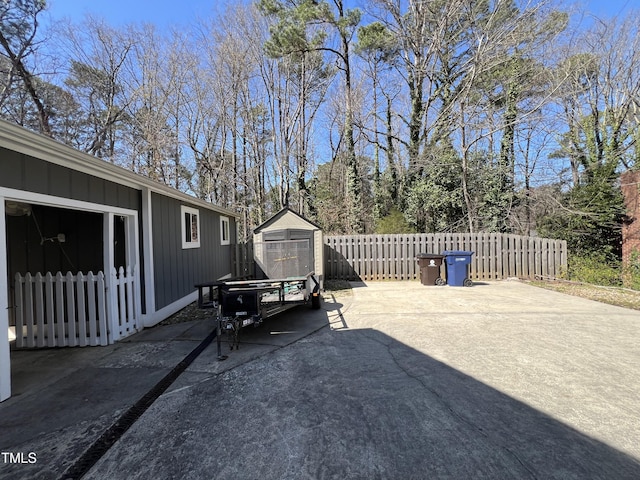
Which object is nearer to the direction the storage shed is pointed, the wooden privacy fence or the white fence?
the white fence

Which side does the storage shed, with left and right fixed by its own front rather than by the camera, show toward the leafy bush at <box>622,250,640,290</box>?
left

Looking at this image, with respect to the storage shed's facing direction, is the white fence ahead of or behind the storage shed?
ahead

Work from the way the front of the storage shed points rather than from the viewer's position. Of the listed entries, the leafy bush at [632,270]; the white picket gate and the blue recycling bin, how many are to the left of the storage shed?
2

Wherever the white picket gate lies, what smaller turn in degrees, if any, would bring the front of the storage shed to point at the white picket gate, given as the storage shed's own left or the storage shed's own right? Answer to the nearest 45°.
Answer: approximately 45° to the storage shed's own right

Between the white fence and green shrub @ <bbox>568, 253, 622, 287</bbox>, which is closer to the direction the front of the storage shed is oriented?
the white fence

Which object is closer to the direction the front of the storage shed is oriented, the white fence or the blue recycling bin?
the white fence

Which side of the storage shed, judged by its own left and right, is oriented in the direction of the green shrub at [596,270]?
left

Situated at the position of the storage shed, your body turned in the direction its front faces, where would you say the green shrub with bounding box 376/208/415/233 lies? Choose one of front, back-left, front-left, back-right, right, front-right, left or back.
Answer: back-left

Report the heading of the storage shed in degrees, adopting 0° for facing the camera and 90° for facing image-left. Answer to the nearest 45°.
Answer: approximately 0°

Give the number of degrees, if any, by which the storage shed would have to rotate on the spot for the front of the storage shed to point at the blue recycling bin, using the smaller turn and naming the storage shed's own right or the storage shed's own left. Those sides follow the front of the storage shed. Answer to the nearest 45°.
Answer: approximately 90° to the storage shed's own left

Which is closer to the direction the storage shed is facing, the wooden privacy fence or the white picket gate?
the white picket gate

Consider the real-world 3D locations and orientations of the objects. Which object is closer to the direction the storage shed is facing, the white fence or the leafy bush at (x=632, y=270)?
the white fence
